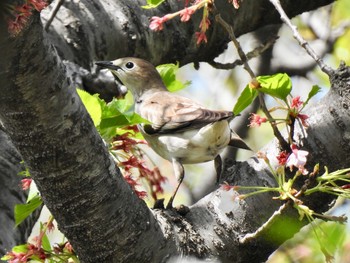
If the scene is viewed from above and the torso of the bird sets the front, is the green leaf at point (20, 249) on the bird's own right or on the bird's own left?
on the bird's own left

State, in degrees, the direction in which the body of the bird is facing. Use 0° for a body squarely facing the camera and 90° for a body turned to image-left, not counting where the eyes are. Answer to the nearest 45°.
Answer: approximately 90°
